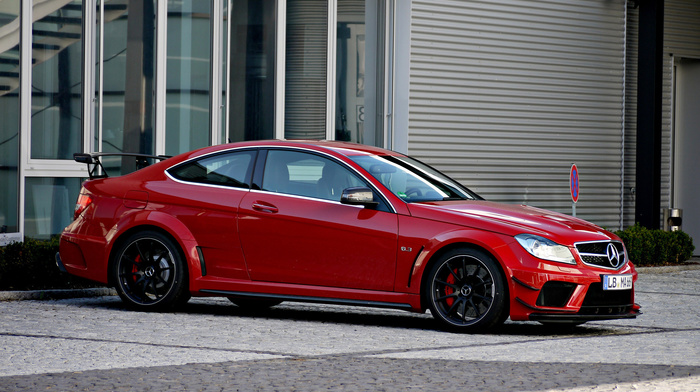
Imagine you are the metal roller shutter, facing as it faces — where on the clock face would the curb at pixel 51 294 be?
The curb is roughly at 1 o'clock from the metal roller shutter.

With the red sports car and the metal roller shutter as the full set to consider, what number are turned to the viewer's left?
0

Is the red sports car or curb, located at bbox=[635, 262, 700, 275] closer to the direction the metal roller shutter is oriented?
the red sports car

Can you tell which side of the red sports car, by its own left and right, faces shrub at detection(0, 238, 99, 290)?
back

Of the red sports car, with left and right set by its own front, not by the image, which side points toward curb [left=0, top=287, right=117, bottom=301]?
back

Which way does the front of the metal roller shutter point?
toward the camera

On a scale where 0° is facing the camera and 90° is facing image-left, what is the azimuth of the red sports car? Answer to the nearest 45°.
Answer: approximately 315°
